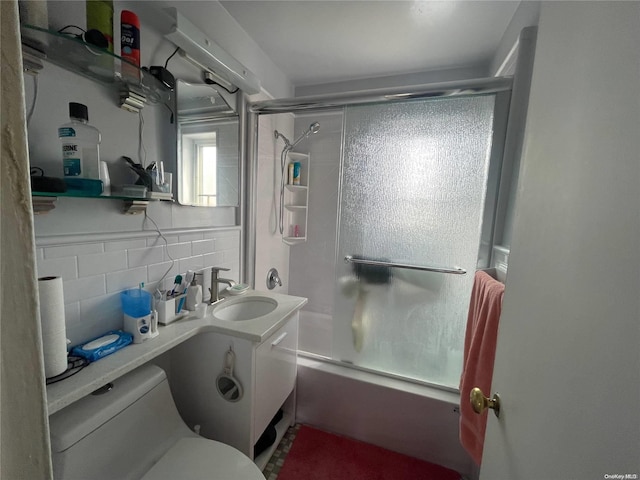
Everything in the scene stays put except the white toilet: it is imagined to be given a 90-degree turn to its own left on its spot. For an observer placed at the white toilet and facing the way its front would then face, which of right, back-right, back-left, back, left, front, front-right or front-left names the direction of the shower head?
front

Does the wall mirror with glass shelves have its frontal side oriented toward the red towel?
yes

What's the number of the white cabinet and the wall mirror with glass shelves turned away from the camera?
0

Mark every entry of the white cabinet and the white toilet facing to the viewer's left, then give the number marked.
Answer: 0

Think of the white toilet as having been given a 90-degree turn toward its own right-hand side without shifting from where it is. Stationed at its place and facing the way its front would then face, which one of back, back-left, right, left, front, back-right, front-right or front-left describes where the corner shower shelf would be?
back

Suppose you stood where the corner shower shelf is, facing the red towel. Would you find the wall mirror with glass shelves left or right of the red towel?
right
